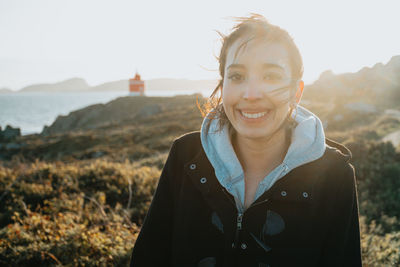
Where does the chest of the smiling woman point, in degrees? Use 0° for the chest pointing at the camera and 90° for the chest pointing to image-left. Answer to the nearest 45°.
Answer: approximately 0°
